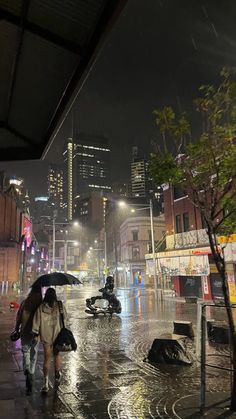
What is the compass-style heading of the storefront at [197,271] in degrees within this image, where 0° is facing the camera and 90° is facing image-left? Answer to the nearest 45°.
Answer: approximately 45°

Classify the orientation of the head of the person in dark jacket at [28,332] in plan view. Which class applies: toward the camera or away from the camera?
away from the camera

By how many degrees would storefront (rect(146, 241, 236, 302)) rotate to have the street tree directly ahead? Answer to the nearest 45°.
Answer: approximately 45° to its left

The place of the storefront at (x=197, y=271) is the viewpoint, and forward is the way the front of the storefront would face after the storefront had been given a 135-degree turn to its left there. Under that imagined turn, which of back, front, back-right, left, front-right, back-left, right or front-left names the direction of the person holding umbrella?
right

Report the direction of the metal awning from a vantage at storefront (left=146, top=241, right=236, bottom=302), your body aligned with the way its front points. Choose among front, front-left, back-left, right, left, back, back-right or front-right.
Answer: front-left

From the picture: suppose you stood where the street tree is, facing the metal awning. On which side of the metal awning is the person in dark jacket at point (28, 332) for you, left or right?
right

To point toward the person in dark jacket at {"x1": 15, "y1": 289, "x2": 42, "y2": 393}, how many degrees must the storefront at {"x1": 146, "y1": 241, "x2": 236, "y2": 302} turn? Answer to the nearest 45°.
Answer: approximately 45° to its left
